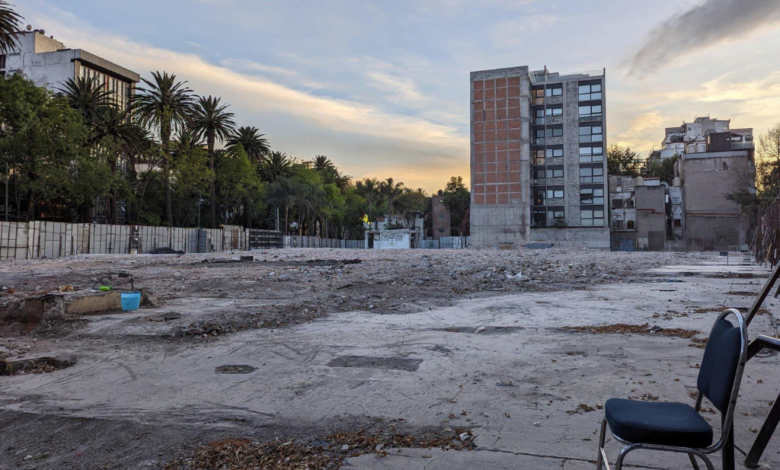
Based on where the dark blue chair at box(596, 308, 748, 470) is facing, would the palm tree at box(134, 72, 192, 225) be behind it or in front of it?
in front

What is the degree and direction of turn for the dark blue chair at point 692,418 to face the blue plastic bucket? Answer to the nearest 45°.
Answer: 0° — it already faces it

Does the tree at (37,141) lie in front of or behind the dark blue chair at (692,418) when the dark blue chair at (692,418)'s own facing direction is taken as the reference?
in front

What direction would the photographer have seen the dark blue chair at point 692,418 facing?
facing to the left of the viewer
